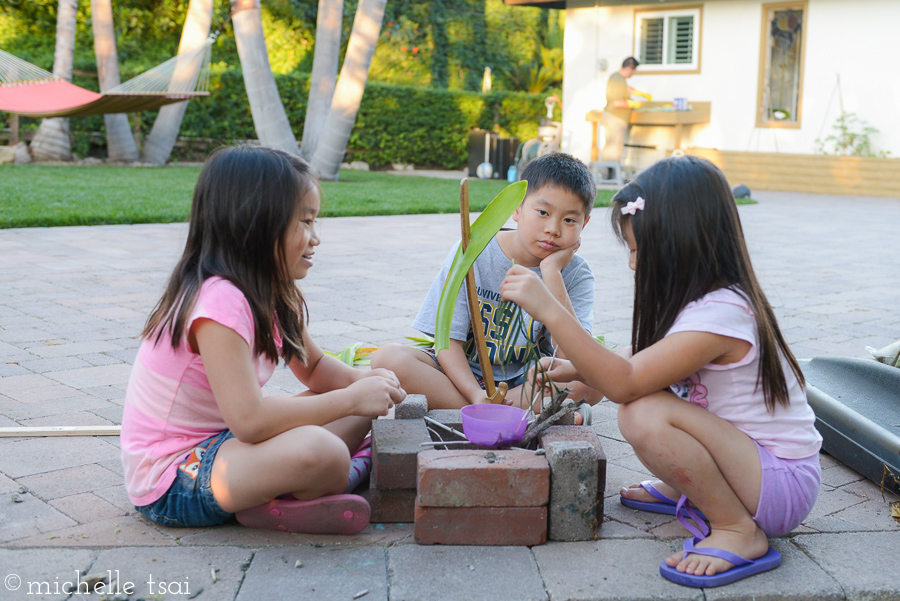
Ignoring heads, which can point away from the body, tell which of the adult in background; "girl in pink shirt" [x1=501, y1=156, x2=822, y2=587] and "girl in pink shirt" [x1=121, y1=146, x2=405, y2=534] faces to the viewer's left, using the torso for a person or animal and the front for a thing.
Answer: "girl in pink shirt" [x1=501, y1=156, x2=822, y2=587]

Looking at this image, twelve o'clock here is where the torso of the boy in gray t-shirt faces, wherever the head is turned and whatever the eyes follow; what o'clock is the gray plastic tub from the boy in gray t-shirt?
The gray plastic tub is roughly at 9 o'clock from the boy in gray t-shirt.

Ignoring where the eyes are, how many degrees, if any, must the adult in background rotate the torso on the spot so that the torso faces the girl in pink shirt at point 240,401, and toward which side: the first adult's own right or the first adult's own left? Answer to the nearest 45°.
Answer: approximately 90° to the first adult's own right

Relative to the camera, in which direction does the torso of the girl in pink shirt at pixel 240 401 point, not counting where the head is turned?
to the viewer's right

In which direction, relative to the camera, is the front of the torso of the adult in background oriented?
to the viewer's right

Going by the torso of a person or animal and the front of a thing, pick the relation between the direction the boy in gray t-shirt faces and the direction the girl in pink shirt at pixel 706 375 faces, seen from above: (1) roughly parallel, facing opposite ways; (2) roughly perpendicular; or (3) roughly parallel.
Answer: roughly perpendicular

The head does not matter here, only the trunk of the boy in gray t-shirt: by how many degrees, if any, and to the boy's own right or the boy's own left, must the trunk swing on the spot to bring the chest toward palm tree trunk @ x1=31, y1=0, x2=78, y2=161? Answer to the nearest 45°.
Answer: approximately 135° to the boy's own right

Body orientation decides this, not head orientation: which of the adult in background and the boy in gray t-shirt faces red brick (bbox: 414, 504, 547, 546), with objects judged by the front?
the boy in gray t-shirt

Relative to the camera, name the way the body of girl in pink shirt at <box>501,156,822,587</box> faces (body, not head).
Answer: to the viewer's left

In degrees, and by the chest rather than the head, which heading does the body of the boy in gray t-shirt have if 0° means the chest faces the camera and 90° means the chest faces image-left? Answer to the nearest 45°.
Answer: approximately 0°

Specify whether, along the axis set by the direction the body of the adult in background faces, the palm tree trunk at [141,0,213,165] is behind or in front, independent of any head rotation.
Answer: behind

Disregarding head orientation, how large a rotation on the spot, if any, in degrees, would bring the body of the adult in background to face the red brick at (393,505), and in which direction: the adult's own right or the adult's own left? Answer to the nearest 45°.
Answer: approximately 90° to the adult's own right

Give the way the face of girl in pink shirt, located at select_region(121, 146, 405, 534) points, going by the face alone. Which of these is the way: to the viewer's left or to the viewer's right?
to the viewer's right
